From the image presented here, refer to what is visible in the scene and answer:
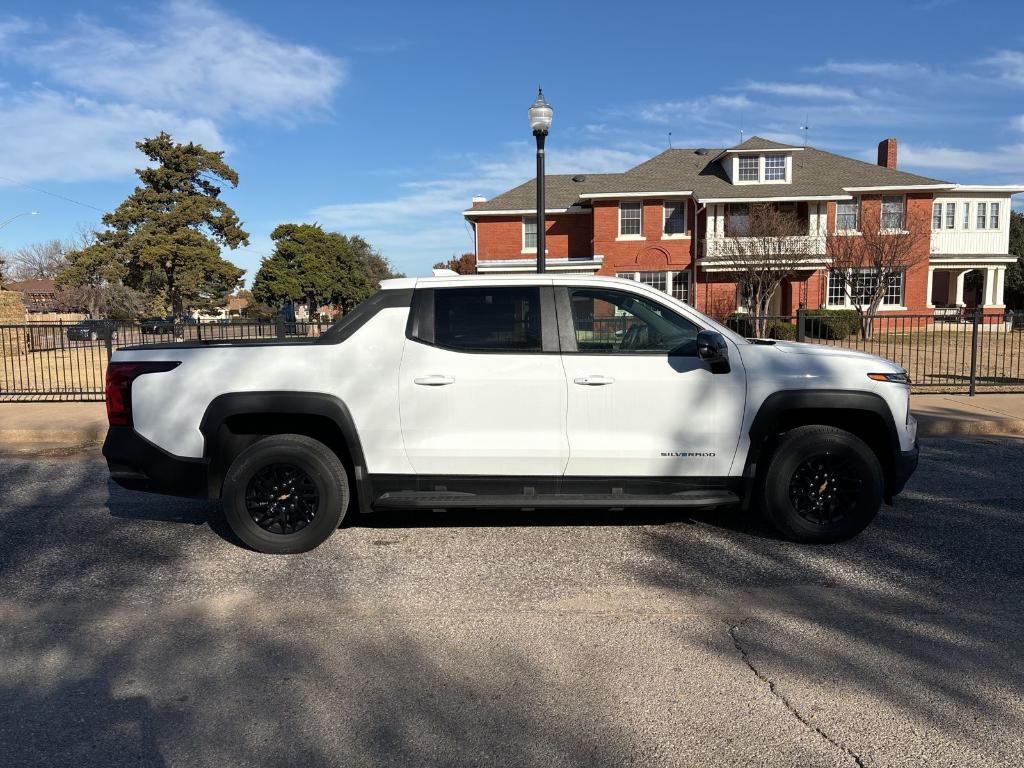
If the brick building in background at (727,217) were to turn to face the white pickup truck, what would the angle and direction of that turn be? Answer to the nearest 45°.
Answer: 0° — it already faces it

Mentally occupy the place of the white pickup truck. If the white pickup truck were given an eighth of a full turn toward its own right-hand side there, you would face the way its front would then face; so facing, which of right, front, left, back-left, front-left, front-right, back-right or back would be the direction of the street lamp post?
back-left

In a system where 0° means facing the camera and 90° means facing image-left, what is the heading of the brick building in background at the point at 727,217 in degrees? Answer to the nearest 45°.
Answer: approximately 0°

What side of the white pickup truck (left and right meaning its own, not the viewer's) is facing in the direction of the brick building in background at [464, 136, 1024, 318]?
left

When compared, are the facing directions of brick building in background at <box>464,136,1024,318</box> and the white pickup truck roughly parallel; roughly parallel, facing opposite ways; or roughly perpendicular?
roughly perpendicular

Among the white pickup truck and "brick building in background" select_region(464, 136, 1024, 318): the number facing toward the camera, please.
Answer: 1

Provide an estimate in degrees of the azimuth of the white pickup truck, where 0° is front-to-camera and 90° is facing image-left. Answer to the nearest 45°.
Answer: approximately 270°
